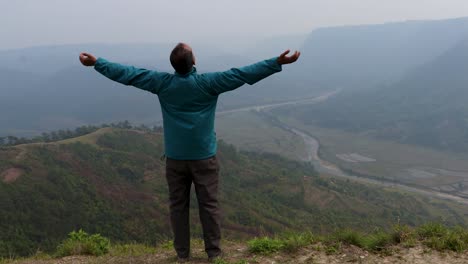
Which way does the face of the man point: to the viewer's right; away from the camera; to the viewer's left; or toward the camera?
away from the camera

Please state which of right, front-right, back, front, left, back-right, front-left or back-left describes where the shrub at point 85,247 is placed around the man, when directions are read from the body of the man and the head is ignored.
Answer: front-left

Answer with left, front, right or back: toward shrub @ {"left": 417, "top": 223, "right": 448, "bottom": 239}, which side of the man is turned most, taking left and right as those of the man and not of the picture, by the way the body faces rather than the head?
right

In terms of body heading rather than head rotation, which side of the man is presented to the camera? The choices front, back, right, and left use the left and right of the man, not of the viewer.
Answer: back
